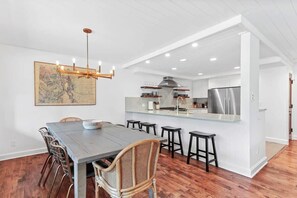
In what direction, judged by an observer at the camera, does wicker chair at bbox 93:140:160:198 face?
facing away from the viewer and to the left of the viewer

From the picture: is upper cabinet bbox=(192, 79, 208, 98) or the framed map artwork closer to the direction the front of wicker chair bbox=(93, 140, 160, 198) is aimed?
the framed map artwork

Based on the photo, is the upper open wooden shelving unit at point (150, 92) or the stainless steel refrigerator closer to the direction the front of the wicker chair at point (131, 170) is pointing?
the upper open wooden shelving unit

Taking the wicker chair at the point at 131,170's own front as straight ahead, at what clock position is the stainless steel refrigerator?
The stainless steel refrigerator is roughly at 3 o'clock from the wicker chair.

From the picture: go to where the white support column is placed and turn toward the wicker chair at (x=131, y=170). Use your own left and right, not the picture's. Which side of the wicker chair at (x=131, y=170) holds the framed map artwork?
right

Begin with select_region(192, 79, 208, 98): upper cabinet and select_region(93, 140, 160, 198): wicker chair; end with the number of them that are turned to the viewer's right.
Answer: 0

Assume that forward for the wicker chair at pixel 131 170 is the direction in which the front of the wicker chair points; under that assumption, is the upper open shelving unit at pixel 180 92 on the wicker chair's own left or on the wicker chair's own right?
on the wicker chair's own right

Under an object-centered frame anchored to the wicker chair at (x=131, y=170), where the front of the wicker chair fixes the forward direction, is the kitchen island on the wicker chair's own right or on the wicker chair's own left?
on the wicker chair's own right

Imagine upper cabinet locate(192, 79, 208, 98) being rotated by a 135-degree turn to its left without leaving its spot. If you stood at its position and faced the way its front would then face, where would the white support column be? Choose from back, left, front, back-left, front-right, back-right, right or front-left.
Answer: right

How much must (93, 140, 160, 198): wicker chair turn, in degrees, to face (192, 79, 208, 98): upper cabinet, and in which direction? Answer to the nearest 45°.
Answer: approximately 90° to its right
